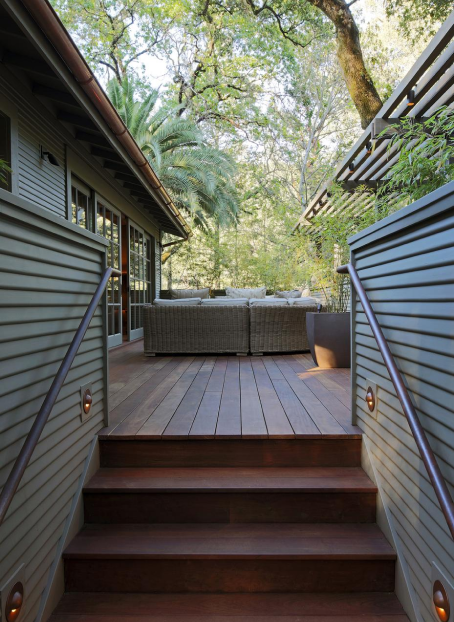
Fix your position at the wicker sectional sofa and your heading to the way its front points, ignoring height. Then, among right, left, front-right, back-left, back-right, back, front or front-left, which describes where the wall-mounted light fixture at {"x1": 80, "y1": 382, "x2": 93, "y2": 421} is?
back

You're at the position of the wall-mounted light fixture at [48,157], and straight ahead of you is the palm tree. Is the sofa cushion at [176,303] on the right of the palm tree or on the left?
right

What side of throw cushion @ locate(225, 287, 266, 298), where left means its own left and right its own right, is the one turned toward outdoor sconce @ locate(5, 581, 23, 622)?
front

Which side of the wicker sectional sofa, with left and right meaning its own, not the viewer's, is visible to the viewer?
back

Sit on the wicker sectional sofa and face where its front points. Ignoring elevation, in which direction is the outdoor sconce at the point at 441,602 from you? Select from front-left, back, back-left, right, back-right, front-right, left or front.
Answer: back

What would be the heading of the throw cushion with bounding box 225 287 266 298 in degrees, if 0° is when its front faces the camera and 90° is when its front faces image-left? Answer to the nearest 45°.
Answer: approximately 0°
